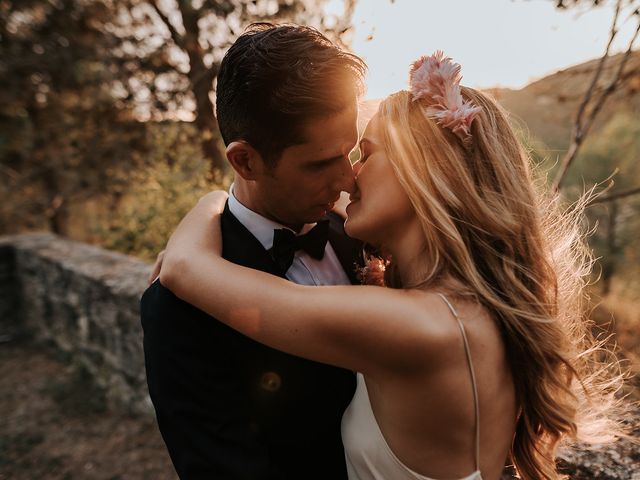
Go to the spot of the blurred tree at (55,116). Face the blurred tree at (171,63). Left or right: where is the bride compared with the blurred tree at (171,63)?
right

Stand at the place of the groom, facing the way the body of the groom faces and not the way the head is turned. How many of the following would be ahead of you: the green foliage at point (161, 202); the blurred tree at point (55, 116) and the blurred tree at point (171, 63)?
0

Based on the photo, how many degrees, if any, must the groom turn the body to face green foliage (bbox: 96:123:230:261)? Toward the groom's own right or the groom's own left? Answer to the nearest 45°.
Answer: approximately 135° to the groom's own left

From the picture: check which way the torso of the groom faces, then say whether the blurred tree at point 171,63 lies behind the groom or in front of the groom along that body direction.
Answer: behind

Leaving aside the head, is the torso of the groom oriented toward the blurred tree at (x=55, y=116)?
no

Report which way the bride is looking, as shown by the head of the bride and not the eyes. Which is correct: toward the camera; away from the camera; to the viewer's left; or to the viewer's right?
to the viewer's left

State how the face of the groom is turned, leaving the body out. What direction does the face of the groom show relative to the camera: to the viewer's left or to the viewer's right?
to the viewer's right

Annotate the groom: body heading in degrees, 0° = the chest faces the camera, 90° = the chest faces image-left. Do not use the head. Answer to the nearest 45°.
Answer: approximately 315°
